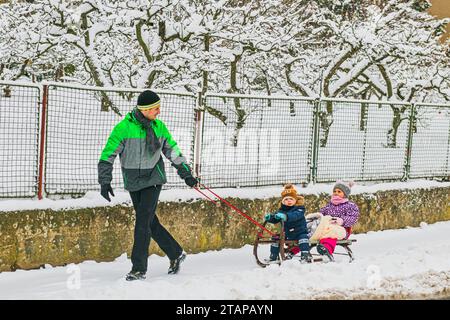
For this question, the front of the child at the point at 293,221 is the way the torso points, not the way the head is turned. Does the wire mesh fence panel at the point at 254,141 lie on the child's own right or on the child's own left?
on the child's own right

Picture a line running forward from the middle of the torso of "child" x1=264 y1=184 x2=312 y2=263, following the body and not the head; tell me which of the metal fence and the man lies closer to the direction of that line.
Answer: the man

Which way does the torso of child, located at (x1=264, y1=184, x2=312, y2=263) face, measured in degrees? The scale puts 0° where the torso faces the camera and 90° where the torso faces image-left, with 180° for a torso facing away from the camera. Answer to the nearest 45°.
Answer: approximately 45°

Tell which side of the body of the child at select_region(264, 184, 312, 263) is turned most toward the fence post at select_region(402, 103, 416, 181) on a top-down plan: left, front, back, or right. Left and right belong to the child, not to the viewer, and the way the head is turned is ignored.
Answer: back

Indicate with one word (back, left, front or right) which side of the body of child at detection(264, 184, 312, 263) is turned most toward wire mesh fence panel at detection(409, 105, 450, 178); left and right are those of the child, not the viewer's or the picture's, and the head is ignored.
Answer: back

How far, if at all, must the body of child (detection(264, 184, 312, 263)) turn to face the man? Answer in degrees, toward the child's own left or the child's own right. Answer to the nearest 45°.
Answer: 0° — they already face them

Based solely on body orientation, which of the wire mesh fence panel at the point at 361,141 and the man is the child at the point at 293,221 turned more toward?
the man

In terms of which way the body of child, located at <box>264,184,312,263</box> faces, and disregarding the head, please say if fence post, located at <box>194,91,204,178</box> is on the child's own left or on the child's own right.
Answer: on the child's own right

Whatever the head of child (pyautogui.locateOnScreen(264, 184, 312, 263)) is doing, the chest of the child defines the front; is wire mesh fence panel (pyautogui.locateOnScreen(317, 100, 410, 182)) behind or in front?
behind

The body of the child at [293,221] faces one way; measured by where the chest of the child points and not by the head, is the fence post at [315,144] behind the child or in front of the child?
behind

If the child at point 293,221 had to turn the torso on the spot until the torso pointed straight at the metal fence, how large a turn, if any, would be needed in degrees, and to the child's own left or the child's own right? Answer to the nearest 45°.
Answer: approximately 90° to the child's own right

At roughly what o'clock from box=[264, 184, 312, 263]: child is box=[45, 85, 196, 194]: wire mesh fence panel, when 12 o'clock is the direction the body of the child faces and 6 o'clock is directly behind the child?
The wire mesh fence panel is roughly at 1 o'clock from the child.

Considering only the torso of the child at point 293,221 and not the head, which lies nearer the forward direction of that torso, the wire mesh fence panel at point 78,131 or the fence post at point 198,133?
the wire mesh fence panel

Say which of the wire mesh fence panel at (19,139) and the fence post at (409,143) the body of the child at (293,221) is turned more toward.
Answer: the wire mesh fence panel
